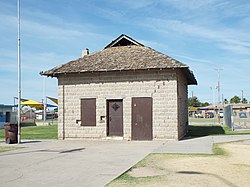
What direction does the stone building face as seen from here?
toward the camera
